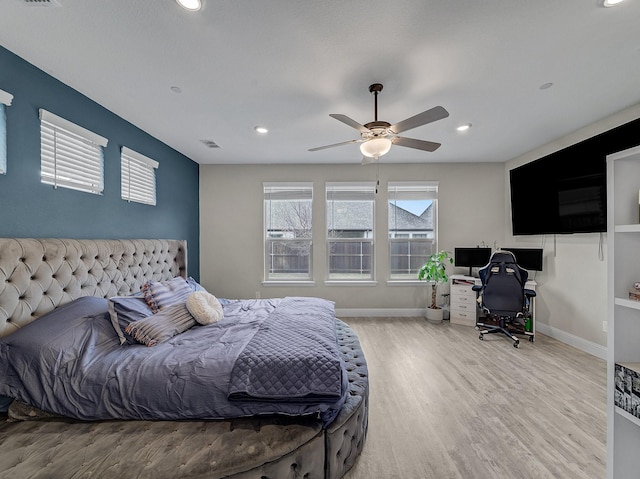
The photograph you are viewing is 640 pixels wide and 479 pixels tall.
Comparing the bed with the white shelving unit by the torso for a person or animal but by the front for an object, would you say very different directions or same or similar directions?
very different directions

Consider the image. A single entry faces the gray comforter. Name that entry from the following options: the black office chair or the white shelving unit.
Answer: the white shelving unit

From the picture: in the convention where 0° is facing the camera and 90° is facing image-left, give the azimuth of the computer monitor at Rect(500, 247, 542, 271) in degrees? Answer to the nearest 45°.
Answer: approximately 0°

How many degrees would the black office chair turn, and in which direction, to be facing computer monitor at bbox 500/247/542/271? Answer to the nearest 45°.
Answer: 0° — it already faces it

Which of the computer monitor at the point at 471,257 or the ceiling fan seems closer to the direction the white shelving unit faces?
the ceiling fan

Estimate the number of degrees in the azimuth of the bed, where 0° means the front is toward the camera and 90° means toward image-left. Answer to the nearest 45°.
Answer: approximately 315°

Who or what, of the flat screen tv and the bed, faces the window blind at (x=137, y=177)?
the flat screen tv

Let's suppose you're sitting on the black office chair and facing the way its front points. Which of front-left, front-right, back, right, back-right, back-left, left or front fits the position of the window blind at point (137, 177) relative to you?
back-left

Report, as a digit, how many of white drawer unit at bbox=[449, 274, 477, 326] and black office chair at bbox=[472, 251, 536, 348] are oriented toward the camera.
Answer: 1

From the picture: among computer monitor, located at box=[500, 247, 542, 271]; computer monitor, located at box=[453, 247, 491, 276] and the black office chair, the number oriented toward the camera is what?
2
